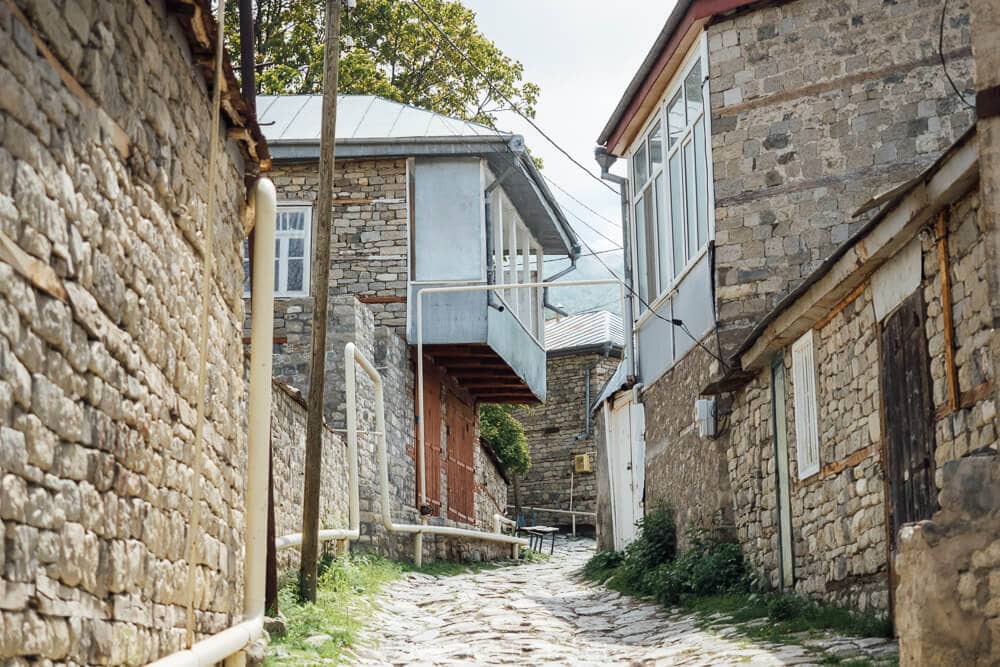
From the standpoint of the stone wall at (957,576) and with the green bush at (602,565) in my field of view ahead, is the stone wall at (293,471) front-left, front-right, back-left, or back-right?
front-left

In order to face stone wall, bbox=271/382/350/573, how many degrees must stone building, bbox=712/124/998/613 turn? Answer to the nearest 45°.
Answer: approximately 45° to its right

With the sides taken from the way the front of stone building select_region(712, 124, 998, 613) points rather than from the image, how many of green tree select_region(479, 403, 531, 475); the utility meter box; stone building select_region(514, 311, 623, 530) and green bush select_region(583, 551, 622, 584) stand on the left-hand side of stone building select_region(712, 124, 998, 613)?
0

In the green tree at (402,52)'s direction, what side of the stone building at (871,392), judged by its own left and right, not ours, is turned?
right

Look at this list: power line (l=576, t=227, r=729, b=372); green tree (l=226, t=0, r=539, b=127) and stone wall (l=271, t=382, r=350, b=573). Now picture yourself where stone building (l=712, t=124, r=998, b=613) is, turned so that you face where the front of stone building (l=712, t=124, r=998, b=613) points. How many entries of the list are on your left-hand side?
0

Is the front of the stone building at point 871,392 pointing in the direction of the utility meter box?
no

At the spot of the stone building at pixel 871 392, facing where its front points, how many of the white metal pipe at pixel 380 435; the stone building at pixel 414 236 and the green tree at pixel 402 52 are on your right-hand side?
3

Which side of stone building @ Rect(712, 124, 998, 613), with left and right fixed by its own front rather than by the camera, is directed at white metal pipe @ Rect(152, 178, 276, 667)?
front

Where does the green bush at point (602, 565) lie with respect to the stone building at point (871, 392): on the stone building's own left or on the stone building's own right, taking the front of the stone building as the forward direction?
on the stone building's own right

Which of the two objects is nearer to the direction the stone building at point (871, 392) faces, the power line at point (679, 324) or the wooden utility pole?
the wooden utility pole

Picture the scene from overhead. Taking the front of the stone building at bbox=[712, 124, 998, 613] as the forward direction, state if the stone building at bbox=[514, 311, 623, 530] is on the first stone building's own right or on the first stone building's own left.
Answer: on the first stone building's own right

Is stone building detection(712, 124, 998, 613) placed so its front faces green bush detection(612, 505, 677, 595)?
no

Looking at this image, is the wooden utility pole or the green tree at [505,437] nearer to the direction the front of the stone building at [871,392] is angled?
the wooden utility pole

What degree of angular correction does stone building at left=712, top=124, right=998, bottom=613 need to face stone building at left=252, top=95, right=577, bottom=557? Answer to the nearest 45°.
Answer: approximately 90° to its right

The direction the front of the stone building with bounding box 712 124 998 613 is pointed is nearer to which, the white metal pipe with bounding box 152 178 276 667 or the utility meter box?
the white metal pipe

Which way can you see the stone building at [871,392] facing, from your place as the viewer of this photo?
facing the viewer and to the left of the viewer

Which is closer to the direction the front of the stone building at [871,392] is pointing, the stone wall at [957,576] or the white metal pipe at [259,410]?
the white metal pipe
